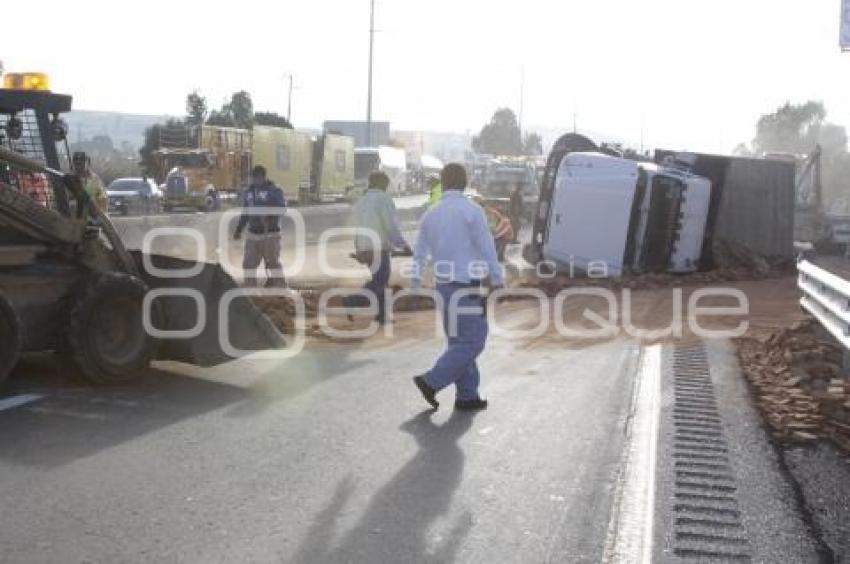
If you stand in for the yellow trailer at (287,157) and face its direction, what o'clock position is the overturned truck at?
The overturned truck is roughly at 10 o'clock from the yellow trailer.

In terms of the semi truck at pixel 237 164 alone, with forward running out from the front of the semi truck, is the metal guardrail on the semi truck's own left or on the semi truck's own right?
on the semi truck's own left

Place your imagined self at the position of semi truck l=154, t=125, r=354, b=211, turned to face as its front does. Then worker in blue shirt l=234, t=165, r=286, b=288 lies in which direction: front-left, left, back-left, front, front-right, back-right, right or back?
front-left

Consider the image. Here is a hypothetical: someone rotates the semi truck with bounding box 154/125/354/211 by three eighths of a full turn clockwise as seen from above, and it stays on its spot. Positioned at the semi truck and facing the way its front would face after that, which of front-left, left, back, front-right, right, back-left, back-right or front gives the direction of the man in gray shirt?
back

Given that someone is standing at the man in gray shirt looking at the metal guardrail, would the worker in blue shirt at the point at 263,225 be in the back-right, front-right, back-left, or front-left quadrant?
back-left

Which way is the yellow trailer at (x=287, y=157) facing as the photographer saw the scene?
facing the viewer and to the left of the viewer

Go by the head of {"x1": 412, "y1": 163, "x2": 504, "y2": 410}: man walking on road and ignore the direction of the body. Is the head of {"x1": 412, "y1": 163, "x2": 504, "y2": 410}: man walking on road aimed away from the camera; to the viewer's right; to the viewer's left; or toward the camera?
away from the camera
